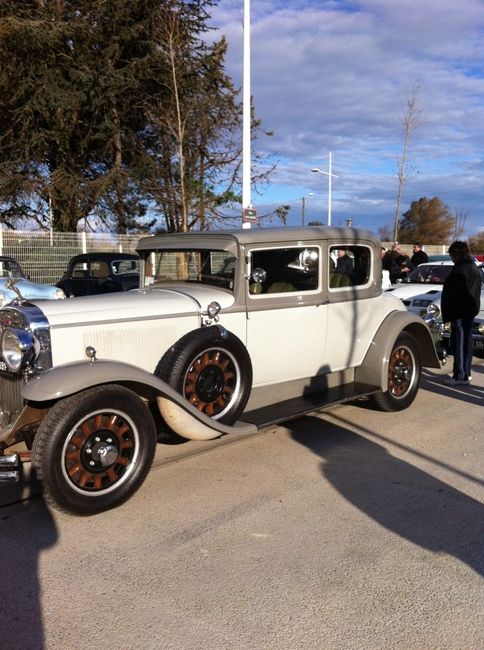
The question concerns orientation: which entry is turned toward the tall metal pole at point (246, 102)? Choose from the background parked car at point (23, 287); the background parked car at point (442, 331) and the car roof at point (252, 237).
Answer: the background parked car at point (23, 287)

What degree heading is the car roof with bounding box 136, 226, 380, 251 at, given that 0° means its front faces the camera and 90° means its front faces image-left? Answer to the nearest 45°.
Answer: approximately 45°

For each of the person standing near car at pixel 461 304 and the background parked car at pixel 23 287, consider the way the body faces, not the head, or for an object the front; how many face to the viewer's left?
1

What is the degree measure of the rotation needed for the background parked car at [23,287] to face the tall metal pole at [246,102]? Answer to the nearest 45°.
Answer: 0° — it already faces it

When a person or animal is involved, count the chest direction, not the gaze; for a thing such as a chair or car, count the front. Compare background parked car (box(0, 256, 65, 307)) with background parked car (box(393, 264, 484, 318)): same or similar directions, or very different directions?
very different directions

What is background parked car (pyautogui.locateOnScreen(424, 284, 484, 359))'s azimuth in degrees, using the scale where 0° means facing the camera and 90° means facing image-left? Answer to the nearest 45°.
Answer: approximately 45°

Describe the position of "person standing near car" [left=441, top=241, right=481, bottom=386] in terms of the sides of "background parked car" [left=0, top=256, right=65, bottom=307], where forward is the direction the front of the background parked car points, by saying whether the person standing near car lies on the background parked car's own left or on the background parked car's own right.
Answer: on the background parked car's own right

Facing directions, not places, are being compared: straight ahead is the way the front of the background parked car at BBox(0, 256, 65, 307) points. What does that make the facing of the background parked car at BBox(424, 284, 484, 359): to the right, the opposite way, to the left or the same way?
the opposite way

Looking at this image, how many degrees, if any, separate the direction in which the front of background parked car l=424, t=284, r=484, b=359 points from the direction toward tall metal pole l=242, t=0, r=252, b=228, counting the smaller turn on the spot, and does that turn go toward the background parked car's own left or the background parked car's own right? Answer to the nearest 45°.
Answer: approximately 90° to the background parked car's own right

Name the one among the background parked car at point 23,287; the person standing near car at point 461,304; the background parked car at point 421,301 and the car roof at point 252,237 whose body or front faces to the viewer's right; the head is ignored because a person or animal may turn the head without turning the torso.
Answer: the background parked car at point 23,287

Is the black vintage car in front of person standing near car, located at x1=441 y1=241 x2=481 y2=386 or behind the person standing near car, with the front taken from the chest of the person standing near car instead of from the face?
in front

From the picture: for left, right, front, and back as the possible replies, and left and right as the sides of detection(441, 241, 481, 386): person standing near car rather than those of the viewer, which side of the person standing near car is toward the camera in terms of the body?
left

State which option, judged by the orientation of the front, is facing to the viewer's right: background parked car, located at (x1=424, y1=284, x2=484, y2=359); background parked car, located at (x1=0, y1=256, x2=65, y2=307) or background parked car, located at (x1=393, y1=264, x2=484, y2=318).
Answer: background parked car, located at (x1=0, y1=256, x2=65, y2=307)

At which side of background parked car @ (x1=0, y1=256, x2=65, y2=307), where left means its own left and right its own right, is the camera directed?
right
